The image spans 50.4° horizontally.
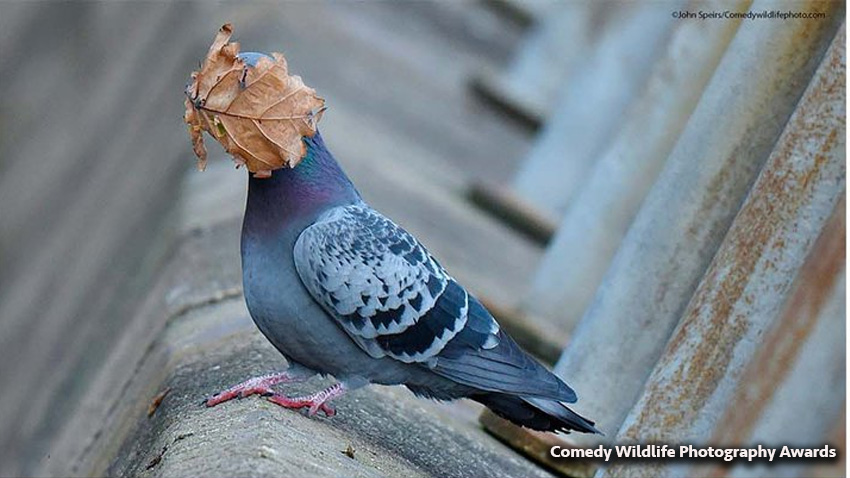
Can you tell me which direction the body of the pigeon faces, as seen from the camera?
to the viewer's left

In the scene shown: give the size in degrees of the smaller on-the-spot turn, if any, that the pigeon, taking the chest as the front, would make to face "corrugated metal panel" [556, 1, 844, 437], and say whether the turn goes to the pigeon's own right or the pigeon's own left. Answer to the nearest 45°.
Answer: approximately 135° to the pigeon's own right

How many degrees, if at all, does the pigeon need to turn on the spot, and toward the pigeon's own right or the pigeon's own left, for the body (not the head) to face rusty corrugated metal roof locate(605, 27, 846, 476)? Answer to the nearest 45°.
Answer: approximately 180°
